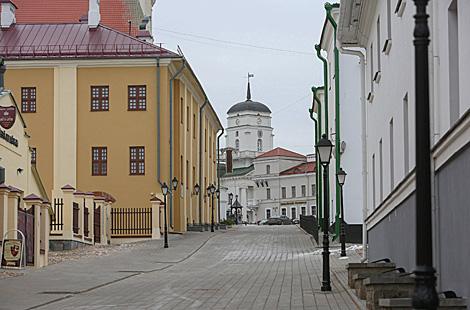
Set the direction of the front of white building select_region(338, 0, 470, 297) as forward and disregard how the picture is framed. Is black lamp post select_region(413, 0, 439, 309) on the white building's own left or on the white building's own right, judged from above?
on the white building's own left

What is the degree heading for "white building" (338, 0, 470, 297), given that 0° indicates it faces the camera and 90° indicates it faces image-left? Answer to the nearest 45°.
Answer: approximately 90°

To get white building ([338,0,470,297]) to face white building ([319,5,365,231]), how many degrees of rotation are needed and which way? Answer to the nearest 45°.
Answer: approximately 90° to its right

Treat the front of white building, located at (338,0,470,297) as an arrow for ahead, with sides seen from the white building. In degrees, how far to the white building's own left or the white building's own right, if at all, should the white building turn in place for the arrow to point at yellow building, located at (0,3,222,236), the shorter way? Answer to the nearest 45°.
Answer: approximately 45° to the white building's own right
